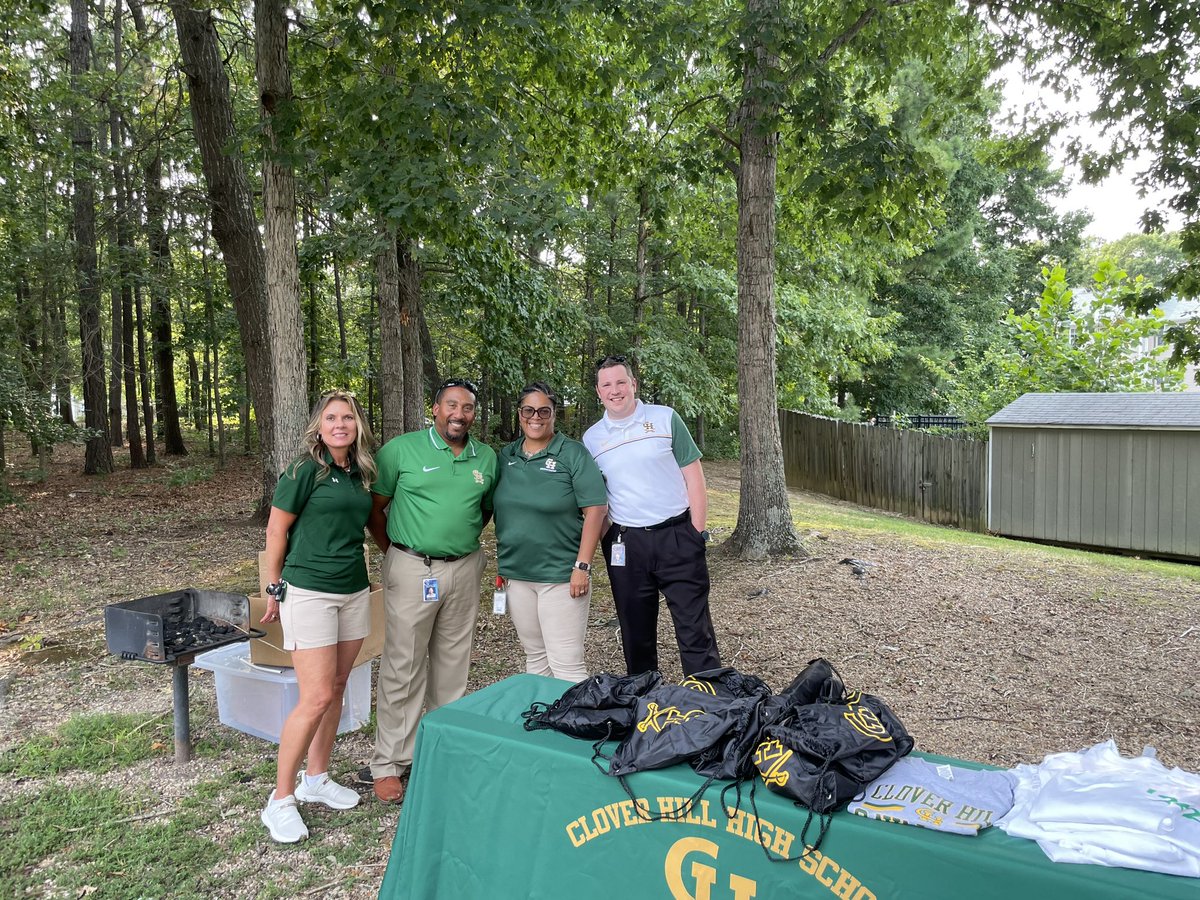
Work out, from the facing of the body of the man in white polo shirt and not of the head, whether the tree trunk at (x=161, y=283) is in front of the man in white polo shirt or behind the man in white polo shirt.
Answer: behind

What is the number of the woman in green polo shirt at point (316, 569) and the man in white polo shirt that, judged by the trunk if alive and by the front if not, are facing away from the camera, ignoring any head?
0

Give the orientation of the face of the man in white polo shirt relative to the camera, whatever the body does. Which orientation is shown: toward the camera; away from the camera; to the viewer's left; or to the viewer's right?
toward the camera

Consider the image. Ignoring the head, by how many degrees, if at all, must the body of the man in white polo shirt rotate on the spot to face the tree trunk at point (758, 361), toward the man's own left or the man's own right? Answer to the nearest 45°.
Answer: approximately 180°

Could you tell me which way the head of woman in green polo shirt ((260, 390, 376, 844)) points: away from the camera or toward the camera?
toward the camera

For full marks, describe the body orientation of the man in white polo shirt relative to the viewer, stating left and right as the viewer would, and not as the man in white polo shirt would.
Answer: facing the viewer

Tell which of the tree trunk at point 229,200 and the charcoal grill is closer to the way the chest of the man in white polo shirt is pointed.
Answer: the charcoal grill

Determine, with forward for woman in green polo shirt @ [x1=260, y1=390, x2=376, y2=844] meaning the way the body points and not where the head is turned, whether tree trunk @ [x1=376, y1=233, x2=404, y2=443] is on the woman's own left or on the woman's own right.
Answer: on the woman's own left

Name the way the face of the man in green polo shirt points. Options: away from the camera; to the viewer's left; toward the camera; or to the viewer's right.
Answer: toward the camera

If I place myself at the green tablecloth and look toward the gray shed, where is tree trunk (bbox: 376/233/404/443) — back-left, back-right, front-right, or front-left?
front-left
